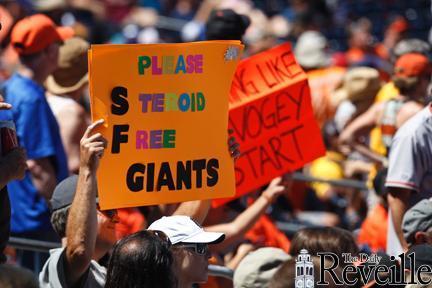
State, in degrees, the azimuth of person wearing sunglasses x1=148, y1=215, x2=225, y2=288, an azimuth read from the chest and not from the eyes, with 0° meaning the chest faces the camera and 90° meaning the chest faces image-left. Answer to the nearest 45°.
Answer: approximately 270°

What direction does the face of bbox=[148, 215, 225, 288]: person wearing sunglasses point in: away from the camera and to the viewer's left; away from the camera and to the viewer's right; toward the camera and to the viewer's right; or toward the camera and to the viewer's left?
toward the camera and to the viewer's right
